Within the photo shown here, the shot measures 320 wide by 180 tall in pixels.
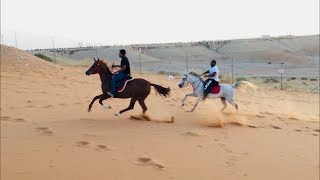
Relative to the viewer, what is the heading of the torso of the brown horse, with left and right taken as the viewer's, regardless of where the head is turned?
facing to the left of the viewer

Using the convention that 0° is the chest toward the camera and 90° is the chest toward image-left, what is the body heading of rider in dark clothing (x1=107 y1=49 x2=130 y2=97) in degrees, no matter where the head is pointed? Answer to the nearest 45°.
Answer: approximately 90°
